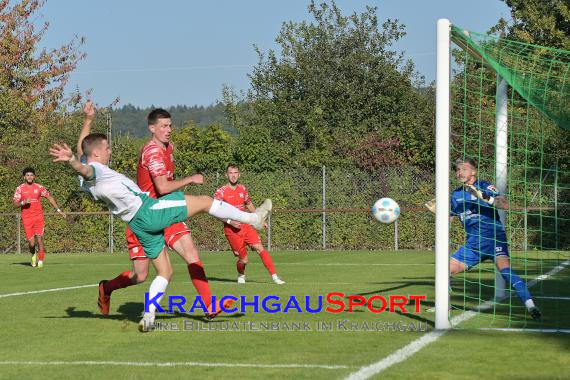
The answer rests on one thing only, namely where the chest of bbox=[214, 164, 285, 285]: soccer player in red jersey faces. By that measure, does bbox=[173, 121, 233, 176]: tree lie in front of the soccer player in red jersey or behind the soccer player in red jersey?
behind

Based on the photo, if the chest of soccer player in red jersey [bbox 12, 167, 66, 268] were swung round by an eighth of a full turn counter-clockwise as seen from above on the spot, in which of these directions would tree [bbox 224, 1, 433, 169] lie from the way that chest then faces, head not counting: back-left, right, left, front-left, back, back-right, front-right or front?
left

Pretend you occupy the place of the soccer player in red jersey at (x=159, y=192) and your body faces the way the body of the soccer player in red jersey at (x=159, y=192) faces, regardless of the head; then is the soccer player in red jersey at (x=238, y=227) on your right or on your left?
on your left

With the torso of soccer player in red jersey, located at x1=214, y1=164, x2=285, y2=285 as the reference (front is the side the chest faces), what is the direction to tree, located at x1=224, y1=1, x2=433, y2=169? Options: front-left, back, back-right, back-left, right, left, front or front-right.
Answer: back

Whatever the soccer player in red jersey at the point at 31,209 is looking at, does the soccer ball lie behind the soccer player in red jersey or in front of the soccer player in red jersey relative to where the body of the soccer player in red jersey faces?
in front

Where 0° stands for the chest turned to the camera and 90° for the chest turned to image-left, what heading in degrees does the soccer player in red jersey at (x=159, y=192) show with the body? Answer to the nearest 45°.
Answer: approximately 270°

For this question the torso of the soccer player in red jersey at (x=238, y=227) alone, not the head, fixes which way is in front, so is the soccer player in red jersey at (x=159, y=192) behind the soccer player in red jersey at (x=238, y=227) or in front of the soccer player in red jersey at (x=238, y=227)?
in front
